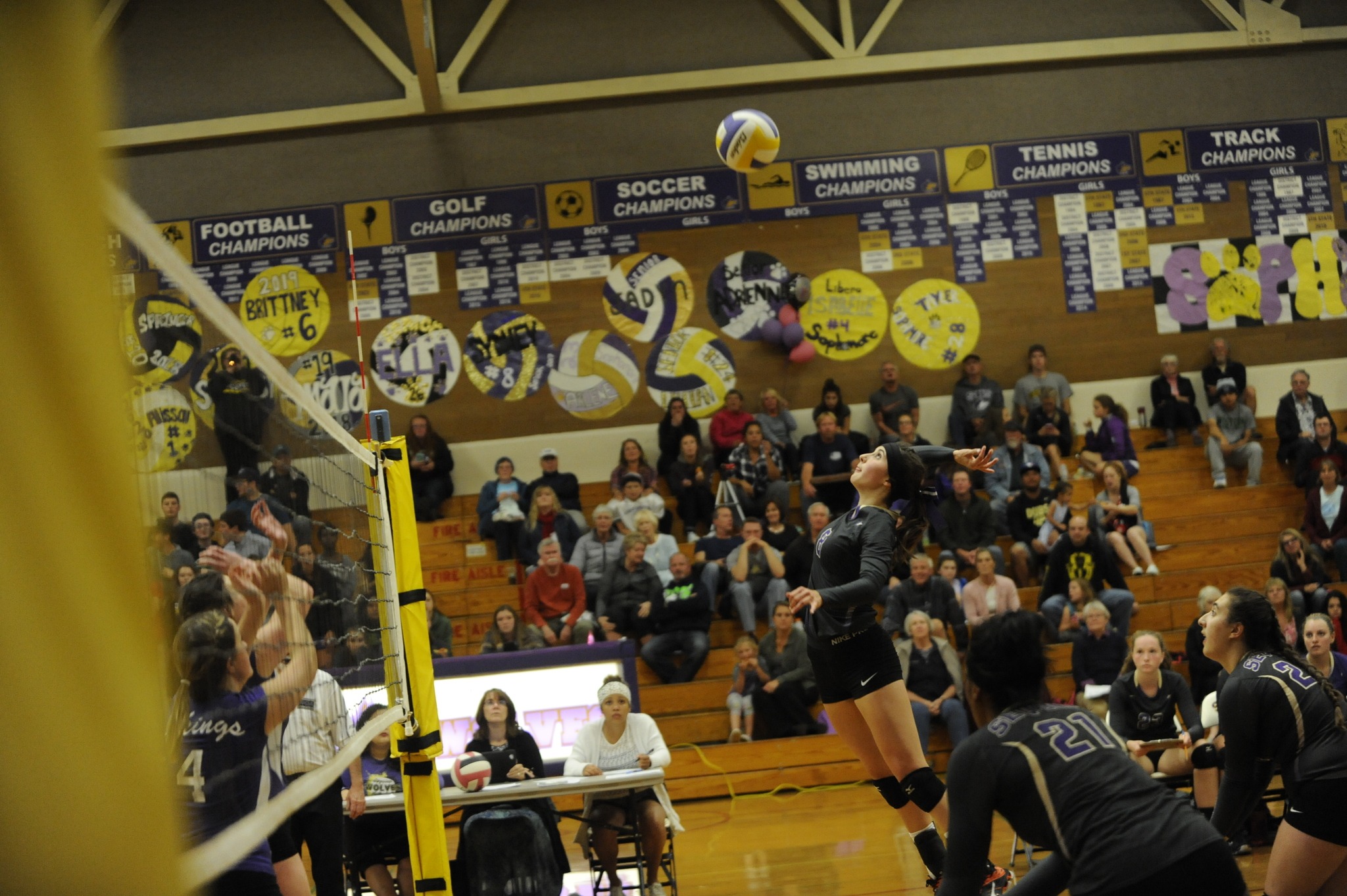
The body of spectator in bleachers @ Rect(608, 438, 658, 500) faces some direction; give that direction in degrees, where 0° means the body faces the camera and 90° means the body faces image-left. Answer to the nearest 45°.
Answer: approximately 0°

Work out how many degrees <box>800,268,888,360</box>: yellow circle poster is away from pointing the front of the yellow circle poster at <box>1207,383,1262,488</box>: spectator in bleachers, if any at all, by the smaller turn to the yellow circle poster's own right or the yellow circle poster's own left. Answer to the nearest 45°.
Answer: approximately 90° to the yellow circle poster's own left

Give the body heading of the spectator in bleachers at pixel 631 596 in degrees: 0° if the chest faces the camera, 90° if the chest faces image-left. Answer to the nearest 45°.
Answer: approximately 0°

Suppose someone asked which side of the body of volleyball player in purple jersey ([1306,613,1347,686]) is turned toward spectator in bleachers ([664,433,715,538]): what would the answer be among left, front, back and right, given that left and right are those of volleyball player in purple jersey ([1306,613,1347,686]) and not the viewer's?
right

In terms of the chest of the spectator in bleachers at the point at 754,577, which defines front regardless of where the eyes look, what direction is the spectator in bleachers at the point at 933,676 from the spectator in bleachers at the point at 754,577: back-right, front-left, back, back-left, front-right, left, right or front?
front-left

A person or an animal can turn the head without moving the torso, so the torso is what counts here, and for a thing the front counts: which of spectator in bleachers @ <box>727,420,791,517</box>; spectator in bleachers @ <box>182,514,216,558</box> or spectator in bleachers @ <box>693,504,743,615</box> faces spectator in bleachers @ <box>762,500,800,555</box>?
spectator in bleachers @ <box>727,420,791,517</box>

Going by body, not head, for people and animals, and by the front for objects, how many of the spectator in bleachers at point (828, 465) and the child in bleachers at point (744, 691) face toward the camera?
2
